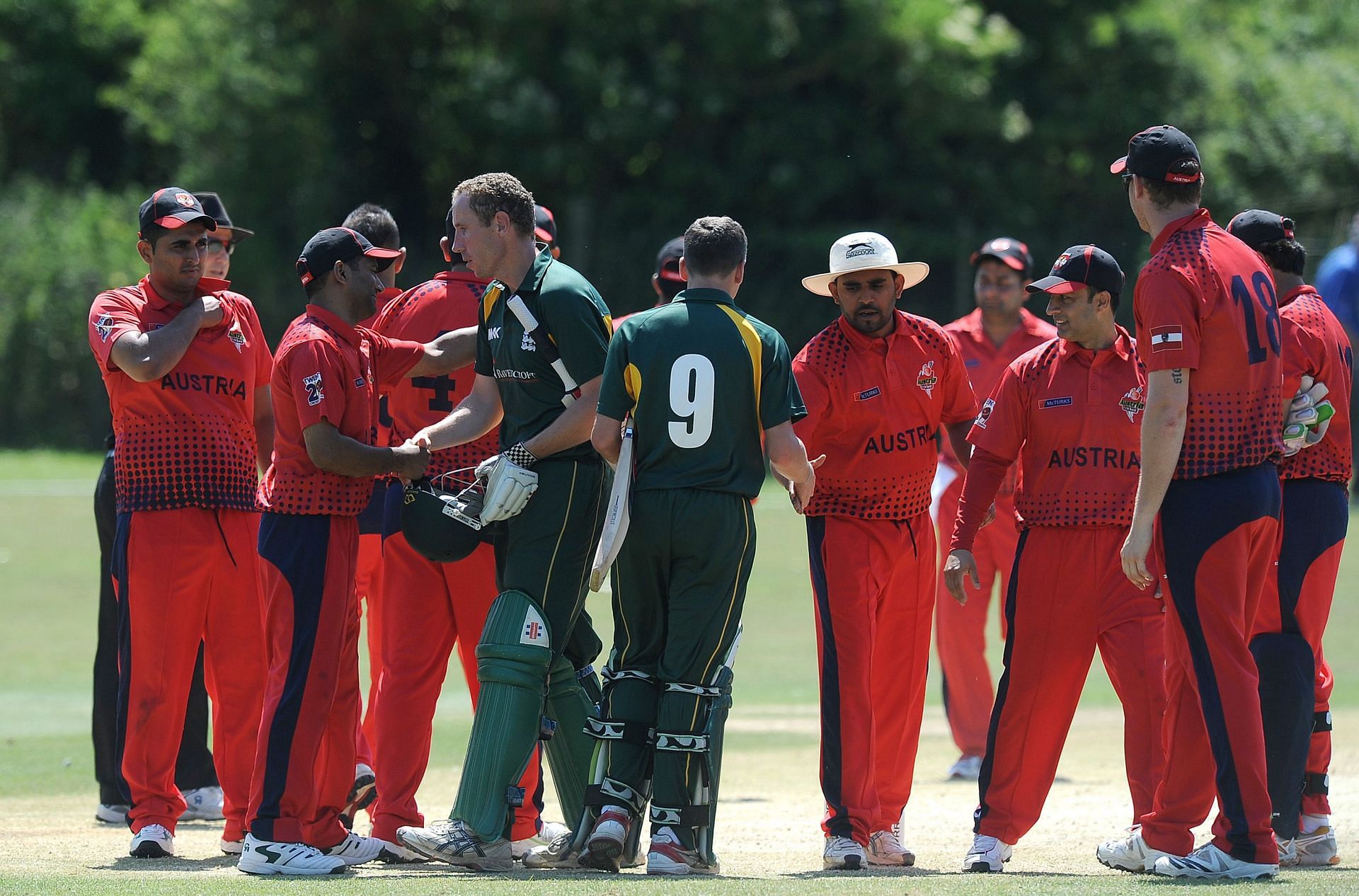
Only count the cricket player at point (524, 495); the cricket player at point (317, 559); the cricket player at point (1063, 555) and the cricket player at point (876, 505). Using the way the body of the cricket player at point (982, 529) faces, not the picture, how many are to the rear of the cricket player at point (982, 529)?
0

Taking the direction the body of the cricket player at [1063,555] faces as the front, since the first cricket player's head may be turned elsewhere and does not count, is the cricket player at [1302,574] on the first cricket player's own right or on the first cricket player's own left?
on the first cricket player's own left

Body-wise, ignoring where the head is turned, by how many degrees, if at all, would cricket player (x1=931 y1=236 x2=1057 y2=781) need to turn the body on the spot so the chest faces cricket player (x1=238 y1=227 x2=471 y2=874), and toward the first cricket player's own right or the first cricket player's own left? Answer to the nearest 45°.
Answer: approximately 45° to the first cricket player's own right

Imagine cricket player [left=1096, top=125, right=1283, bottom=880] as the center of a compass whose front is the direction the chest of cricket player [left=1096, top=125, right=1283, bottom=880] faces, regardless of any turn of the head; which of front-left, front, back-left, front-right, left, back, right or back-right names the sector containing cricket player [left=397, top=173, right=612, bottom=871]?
front-left

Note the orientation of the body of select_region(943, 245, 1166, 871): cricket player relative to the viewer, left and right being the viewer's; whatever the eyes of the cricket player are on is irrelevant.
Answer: facing the viewer

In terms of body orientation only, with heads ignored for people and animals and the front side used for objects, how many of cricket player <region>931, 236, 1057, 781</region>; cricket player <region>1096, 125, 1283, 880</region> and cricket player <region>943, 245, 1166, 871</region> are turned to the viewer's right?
0

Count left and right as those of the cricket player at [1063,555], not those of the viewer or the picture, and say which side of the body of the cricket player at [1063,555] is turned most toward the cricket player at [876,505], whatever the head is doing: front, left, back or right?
right

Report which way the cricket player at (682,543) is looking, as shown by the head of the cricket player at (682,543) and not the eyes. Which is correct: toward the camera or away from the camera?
away from the camera

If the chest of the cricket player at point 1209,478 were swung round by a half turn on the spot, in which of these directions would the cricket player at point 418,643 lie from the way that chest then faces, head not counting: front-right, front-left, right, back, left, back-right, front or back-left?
back-right

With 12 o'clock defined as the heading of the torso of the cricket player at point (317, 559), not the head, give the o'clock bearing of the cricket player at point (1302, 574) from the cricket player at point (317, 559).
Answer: the cricket player at point (1302, 574) is roughly at 12 o'clock from the cricket player at point (317, 559).

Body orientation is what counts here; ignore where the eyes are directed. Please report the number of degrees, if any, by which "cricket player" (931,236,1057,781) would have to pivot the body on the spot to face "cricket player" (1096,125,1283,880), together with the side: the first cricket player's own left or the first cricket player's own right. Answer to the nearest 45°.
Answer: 0° — they already face them

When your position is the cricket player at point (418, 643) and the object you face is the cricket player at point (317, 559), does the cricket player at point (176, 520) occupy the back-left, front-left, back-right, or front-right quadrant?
front-right

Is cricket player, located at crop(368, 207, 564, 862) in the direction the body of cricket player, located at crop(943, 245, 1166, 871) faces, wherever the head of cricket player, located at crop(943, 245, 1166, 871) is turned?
no

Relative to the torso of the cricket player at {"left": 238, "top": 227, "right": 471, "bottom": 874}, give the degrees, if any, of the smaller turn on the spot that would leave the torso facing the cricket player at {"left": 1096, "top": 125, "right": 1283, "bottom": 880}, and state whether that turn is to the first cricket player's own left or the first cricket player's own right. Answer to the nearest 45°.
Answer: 0° — they already face them

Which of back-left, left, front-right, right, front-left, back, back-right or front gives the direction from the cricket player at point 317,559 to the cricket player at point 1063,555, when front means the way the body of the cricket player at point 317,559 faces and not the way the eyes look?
front

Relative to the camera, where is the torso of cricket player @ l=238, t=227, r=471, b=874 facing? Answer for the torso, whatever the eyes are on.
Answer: to the viewer's right

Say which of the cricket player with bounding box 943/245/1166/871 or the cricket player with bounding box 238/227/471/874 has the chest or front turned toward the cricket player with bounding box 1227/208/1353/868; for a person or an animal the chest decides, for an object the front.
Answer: the cricket player with bounding box 238/227/471/874
